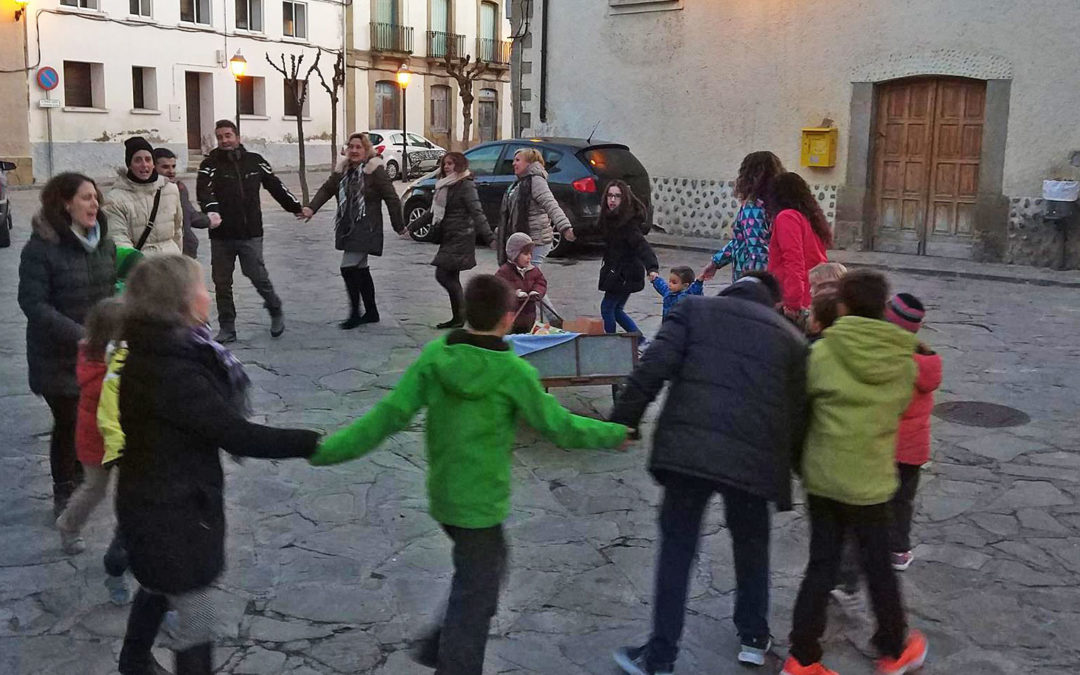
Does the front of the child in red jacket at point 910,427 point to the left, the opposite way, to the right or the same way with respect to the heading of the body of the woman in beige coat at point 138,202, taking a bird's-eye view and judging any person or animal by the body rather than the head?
the opposite way

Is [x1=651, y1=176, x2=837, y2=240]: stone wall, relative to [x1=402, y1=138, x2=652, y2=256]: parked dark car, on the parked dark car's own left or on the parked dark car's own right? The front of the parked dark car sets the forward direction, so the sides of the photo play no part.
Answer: on the parked dark car's own right

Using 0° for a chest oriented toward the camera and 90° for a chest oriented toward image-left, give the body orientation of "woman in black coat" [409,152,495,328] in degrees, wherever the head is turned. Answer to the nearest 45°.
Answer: approximately 45°

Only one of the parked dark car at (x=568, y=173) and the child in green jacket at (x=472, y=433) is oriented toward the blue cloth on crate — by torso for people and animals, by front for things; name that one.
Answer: the child in green jacket

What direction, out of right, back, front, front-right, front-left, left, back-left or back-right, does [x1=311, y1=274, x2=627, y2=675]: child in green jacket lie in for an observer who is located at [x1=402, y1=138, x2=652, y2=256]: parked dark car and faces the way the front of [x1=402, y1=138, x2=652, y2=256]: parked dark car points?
back-left

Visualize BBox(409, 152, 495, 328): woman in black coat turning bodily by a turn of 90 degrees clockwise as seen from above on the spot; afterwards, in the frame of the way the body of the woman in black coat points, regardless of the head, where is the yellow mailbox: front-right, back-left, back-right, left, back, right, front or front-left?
right

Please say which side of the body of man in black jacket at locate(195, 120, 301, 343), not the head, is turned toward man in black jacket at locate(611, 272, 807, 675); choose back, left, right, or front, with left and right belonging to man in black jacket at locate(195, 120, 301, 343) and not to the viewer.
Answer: front

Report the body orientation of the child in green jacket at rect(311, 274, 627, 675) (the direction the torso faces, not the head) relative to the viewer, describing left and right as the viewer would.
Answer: facing away from the viewer

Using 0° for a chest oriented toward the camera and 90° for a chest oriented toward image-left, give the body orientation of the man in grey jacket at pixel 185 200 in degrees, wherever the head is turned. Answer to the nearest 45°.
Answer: approximately 315°

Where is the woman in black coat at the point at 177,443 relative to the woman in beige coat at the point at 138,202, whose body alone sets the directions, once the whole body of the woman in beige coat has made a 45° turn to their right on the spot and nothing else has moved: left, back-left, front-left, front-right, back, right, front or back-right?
front

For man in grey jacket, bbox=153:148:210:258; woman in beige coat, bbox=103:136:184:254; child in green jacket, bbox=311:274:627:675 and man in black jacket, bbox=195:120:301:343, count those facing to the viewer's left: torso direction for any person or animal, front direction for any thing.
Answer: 0

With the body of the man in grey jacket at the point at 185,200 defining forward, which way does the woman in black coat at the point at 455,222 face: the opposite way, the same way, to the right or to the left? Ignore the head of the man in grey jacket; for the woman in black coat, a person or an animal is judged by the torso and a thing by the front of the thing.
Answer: to the right

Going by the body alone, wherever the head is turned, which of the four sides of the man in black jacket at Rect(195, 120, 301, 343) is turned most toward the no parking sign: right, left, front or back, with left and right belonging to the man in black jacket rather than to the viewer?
back

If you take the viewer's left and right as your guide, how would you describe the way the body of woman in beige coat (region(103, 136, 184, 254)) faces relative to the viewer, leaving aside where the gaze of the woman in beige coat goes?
facing the viewer and to the right of the viewer

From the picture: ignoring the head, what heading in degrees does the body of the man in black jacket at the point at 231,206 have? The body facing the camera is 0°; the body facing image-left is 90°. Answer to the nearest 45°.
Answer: approximately 0°
